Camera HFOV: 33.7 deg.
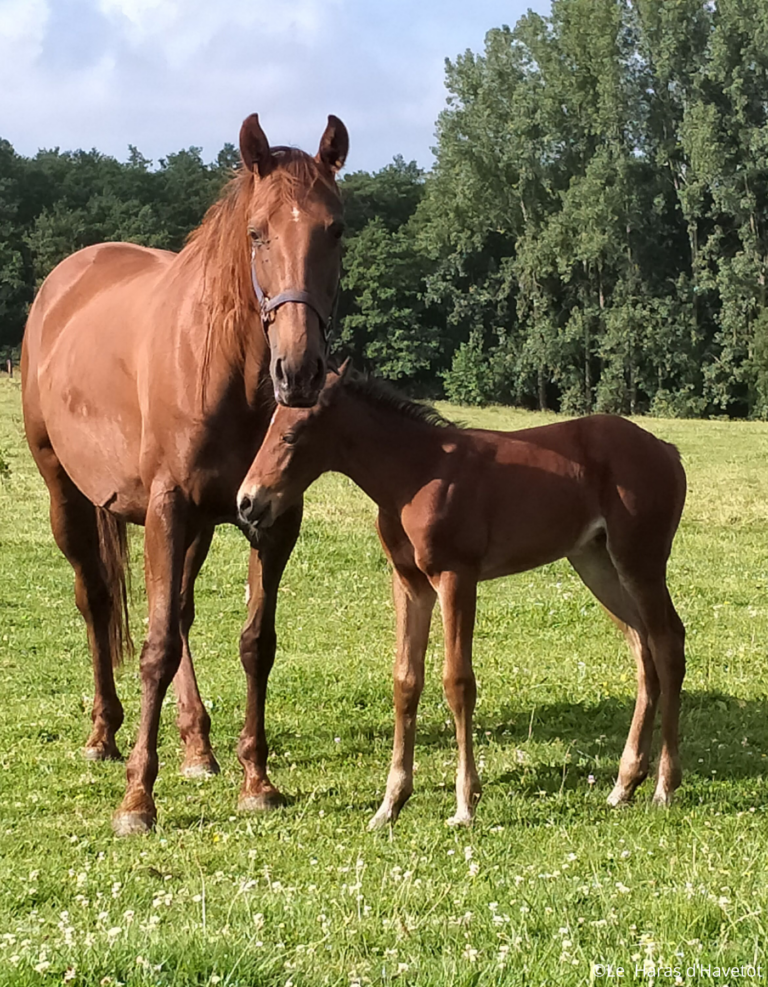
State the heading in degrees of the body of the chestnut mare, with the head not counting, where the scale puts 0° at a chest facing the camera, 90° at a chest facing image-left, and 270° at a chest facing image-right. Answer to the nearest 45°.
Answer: approximately 315°

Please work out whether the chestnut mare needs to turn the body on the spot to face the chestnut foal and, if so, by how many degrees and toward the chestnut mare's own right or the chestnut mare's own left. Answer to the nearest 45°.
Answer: approximately 45° to the chestnut mare's own left
